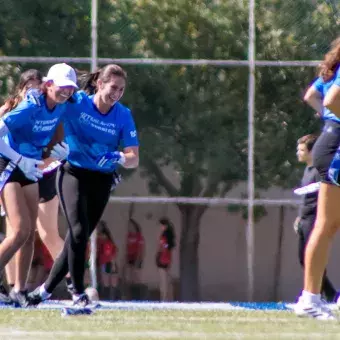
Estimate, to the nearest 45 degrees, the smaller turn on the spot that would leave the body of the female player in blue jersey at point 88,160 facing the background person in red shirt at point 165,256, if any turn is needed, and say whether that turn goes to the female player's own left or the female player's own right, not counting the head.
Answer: approximately 135° to the female player's own left

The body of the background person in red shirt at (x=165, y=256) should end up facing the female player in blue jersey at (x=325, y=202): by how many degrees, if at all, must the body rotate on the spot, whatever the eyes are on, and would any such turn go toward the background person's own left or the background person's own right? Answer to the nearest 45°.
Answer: approximately 90° to the background person's own left

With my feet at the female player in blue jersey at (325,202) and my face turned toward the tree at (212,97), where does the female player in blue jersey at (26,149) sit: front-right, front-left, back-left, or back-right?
front-left

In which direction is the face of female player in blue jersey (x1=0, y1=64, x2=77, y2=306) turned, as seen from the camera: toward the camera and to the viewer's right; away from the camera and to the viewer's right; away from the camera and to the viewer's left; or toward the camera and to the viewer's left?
toward the camera and to the viewer's right

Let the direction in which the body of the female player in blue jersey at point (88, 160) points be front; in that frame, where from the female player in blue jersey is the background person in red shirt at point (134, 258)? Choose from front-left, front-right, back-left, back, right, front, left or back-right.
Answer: back-left

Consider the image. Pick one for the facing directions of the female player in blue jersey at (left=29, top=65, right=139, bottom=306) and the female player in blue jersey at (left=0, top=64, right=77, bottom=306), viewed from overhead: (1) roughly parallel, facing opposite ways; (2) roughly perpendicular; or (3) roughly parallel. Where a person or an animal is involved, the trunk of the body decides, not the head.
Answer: roughly parallel

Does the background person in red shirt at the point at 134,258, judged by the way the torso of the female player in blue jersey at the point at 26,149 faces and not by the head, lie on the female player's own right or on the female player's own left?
on the female player's own left
